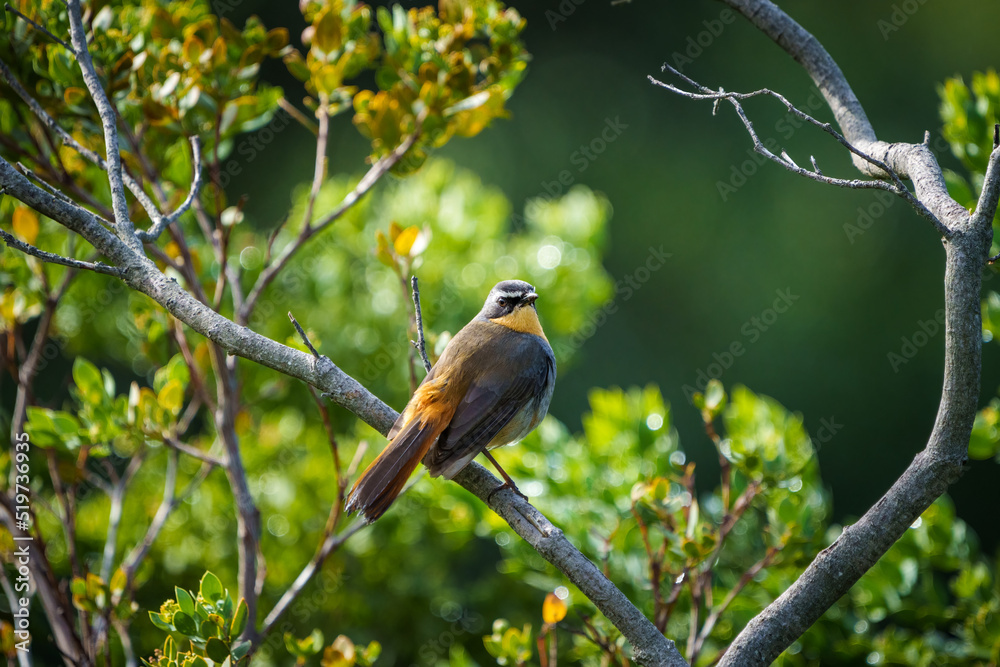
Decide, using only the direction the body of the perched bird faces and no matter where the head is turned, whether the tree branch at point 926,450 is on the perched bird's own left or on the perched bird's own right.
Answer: on the perched bird's own right

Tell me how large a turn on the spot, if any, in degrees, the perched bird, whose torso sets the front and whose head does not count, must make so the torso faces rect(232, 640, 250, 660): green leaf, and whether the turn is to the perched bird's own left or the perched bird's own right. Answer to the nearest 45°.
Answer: approximately 135° to the perched bird's own right

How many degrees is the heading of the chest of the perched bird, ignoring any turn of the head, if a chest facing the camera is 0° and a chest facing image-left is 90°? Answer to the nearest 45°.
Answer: approximately 225°

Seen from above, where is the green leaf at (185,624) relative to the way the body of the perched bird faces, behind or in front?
behind

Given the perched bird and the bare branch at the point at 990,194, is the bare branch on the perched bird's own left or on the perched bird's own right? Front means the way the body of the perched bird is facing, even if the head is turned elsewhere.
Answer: on the perched bird's own right
